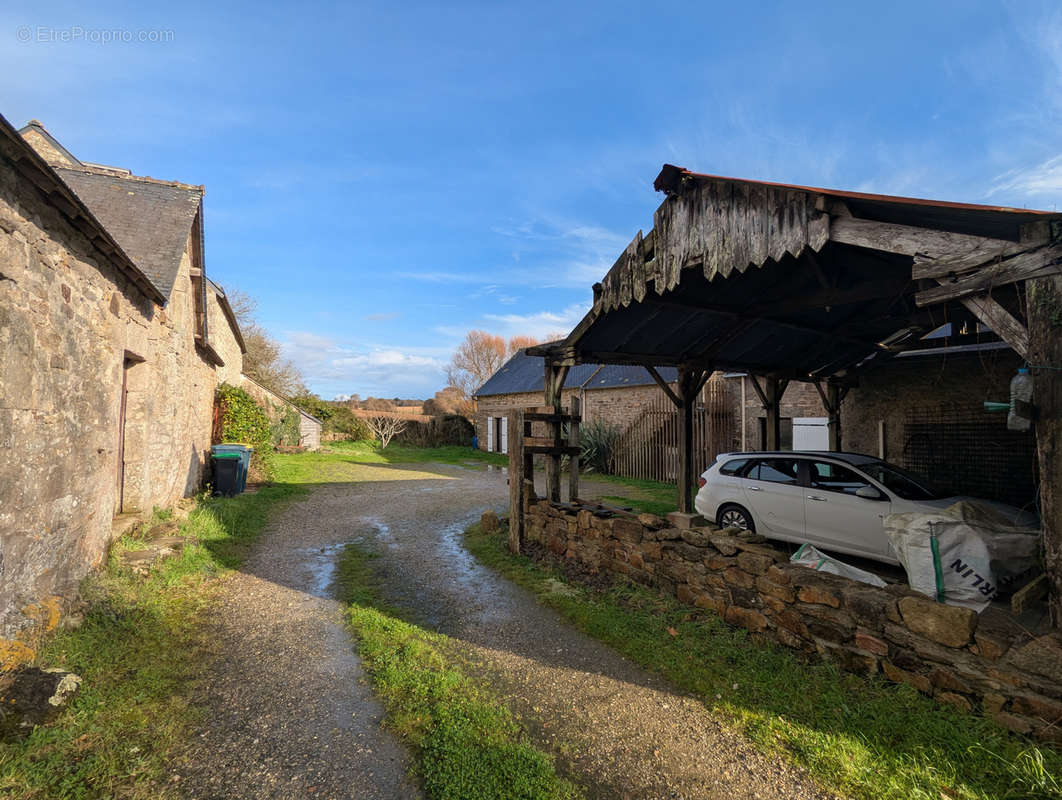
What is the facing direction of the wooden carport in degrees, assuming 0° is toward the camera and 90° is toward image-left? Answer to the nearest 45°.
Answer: approximately 45°

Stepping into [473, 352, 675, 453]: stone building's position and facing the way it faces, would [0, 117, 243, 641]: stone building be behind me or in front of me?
in front

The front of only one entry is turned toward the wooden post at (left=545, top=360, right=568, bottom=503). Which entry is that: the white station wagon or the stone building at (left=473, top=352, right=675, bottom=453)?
the stone building

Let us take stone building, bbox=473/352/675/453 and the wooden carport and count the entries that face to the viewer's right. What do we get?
0

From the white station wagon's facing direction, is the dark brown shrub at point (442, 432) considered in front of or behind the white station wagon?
behind

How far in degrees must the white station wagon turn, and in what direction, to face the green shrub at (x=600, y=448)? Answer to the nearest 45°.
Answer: approximately 180°

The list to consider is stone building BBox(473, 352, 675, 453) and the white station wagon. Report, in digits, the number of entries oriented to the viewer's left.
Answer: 0

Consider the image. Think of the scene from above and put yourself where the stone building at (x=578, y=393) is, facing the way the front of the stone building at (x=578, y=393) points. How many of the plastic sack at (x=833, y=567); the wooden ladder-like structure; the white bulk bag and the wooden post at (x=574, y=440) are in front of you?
4

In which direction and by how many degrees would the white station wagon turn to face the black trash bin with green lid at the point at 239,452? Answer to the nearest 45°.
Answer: approximately 135° to its right

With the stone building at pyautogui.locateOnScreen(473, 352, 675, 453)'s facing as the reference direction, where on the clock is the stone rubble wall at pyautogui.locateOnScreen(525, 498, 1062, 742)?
The stone rubble wall is roughly at 12 o'clock from the stone building.

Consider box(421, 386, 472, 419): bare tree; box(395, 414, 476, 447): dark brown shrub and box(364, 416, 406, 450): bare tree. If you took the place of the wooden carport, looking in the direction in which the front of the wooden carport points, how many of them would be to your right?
3

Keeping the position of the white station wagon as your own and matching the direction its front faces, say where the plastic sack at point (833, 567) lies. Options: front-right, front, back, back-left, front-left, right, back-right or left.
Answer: front-right

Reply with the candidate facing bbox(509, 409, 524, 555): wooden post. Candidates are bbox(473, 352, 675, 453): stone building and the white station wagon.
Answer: the stone building
